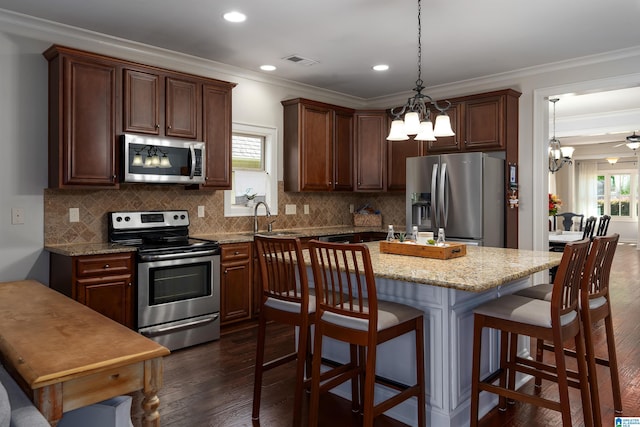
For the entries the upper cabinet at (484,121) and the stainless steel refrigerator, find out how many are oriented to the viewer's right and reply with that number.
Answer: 0

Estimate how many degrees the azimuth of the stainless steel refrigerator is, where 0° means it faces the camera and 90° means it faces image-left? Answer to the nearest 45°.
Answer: approximately 45°

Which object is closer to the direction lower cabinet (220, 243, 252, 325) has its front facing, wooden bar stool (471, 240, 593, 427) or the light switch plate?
the wooden bar stool

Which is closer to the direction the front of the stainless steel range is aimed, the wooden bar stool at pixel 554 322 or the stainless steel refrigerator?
the wooden bar stool

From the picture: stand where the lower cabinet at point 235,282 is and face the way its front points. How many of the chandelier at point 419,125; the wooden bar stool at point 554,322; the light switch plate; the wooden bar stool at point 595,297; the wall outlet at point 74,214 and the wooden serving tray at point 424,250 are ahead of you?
4

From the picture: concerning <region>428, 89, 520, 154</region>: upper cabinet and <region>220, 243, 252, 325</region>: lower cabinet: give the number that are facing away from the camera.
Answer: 0

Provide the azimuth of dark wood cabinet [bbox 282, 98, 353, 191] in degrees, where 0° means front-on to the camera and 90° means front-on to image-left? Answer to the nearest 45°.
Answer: approximately 315°

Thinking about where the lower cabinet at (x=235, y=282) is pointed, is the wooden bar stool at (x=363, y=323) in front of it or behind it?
in front

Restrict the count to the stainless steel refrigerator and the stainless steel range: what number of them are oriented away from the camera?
0

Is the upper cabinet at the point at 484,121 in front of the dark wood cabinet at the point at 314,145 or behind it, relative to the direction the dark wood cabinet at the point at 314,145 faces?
in front
